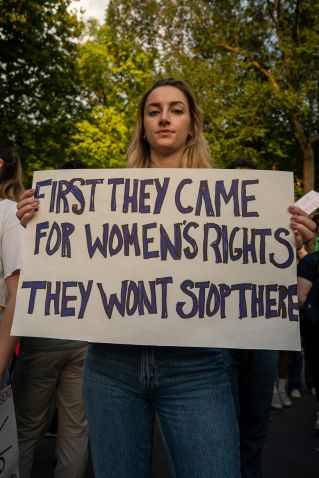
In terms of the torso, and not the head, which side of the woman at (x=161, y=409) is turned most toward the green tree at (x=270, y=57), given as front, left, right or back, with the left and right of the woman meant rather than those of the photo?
back

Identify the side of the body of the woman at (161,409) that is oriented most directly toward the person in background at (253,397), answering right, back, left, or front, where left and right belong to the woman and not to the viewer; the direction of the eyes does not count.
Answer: back

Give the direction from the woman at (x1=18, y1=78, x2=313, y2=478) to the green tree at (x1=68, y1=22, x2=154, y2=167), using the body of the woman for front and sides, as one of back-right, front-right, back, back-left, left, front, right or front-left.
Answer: back

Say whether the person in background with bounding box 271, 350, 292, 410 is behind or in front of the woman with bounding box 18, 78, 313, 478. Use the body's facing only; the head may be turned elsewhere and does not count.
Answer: behind

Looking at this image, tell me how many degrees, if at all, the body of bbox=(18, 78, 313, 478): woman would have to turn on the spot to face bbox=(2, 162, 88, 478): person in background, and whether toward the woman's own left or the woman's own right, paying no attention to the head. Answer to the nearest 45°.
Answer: approximately 135° to the woman's own right

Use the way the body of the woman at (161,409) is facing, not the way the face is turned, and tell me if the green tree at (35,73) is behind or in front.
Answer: behind

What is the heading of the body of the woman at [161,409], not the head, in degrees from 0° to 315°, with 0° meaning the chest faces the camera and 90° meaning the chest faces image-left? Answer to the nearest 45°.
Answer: approximately 0°

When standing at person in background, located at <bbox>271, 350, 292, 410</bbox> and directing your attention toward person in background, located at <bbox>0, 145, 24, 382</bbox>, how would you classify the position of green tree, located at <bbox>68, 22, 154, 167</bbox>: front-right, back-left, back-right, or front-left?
back-right

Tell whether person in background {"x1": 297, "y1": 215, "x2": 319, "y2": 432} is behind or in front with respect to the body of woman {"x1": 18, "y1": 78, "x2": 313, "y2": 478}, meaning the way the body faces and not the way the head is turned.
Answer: behind
